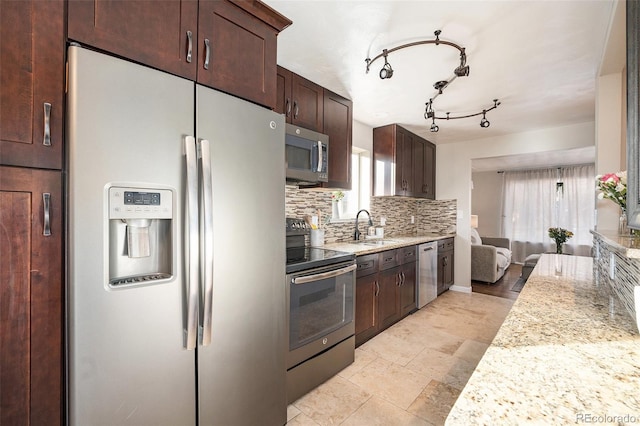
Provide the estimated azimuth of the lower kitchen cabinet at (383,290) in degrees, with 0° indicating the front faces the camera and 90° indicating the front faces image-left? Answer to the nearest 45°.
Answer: approximately 315°

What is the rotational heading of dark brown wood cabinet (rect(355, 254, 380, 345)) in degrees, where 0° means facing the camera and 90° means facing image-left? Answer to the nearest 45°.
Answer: approximately 315°

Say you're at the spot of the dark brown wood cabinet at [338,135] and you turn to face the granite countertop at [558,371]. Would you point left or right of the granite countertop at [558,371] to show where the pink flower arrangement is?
left

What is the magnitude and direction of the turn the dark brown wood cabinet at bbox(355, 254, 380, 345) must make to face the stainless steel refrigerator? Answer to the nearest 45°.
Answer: approximately 90° to its right

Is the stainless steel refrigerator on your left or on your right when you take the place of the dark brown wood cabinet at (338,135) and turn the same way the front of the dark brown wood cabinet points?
on your right

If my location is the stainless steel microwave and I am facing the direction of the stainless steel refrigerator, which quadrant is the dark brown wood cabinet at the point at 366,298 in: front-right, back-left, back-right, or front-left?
back-left

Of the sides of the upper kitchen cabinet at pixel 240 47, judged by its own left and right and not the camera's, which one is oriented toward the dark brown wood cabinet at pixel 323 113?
left

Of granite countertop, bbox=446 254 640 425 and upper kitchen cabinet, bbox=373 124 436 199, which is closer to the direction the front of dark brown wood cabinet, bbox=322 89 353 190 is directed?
the granite countertop
